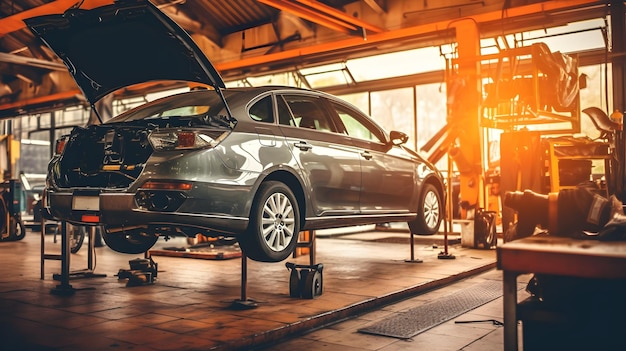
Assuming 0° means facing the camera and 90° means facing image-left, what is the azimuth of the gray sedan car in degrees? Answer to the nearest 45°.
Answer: approximately 225°

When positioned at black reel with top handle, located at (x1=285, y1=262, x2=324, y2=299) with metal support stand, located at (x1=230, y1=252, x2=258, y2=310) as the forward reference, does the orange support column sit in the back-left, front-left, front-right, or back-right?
back-right

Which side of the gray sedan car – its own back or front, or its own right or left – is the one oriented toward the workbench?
right

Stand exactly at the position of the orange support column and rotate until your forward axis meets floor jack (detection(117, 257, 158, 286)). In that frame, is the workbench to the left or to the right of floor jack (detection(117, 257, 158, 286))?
left

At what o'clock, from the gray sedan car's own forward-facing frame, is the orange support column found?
The orange support column is roughly at 12 o'clock from the gray sedan car.

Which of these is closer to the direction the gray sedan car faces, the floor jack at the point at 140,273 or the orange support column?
the orange support column

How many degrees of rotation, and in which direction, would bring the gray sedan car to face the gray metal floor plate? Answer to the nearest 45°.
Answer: approximately 45° to its right
